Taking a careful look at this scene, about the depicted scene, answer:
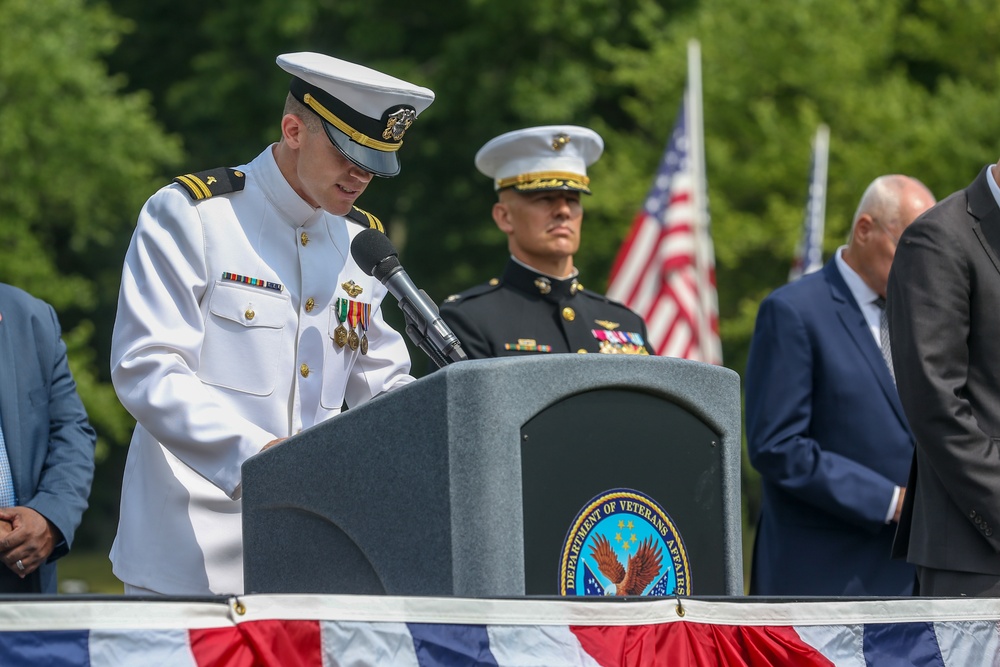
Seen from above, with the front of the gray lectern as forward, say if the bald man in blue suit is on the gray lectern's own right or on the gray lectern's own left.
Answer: on the gray lectern's own left

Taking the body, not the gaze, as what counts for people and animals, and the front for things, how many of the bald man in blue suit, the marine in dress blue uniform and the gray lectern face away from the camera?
0

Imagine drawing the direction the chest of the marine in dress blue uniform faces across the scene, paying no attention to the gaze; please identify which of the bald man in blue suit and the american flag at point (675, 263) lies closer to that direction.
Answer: the bald man in blue suit

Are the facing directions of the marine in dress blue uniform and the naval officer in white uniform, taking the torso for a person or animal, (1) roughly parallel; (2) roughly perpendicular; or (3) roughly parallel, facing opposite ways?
roughly parallel

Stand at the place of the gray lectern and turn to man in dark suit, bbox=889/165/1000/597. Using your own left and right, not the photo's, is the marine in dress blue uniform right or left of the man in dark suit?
left

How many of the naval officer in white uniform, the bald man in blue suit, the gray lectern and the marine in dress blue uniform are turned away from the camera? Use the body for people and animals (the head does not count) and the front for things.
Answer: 0

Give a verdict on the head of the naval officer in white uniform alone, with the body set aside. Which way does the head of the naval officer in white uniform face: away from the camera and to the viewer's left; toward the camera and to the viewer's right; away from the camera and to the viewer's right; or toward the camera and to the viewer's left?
toward the camera and to the viewer's right

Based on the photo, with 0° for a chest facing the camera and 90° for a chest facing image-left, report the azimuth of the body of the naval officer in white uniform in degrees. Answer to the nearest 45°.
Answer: approximately 315°

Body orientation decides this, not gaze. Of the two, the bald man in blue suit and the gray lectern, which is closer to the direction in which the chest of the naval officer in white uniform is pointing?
the gray lectern
